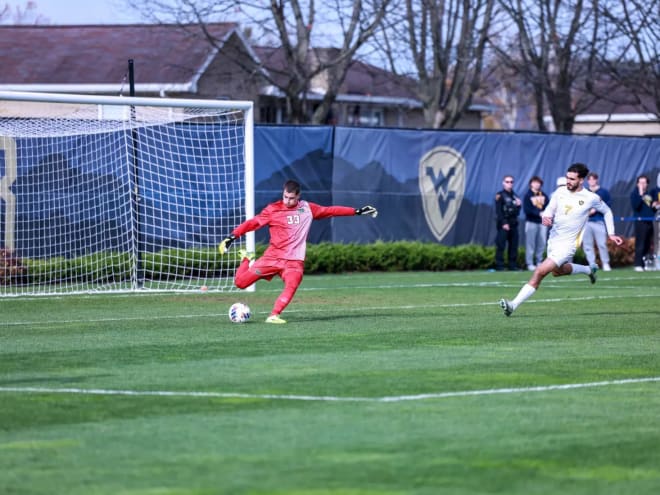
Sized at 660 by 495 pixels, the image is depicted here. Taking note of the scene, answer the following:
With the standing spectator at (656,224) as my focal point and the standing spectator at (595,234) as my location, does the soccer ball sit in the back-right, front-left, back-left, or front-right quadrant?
back-right

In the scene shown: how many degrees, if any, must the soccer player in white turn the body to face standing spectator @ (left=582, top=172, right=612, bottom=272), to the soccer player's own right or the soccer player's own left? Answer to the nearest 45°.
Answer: approximately 135° to the soccer player's own right

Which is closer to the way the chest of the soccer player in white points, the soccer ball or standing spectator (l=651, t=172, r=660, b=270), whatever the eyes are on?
the soccer ball

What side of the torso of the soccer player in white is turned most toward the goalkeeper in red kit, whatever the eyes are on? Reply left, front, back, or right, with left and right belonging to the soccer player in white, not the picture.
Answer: front

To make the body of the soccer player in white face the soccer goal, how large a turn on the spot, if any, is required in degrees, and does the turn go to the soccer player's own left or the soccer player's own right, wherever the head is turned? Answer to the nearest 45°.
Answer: approximately 90° to the soccer player's own right

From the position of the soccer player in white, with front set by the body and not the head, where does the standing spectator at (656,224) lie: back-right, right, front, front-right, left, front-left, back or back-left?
back-right

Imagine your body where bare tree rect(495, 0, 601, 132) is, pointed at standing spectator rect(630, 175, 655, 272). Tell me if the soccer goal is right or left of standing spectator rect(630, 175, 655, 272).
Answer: right

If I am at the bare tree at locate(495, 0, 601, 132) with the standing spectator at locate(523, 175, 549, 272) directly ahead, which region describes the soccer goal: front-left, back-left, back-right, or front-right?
front-right

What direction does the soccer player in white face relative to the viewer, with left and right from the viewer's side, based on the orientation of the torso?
facing the viewer and to the left of the viewer

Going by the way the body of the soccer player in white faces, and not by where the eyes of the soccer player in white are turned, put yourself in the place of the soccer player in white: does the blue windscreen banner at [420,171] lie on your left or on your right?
on your right

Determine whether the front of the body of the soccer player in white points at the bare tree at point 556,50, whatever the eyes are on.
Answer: no

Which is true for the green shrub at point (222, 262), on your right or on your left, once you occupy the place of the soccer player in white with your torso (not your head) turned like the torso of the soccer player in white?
on your right

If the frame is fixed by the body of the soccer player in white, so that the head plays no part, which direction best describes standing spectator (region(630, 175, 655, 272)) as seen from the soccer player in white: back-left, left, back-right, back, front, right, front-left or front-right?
back-right

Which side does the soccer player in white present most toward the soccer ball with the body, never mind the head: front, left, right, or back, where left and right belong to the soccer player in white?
front

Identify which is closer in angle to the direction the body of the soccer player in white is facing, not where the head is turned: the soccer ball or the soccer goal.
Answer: the soccer ball

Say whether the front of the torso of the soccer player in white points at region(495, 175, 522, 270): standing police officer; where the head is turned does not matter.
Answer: no

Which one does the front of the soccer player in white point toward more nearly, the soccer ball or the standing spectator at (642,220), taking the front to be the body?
the soccer ball
